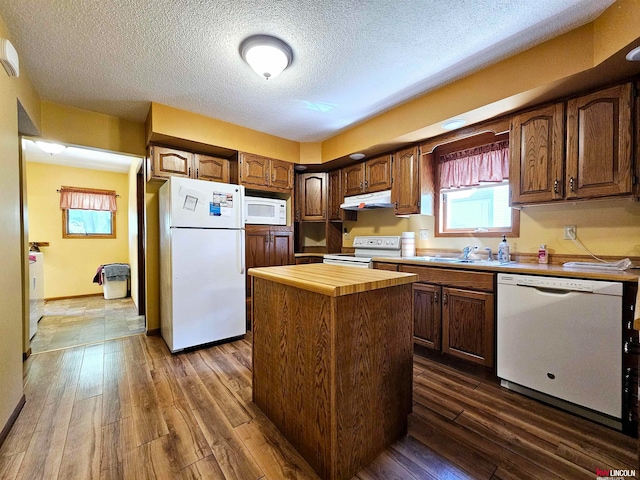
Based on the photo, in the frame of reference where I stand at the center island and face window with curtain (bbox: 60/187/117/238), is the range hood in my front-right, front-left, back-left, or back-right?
front-right

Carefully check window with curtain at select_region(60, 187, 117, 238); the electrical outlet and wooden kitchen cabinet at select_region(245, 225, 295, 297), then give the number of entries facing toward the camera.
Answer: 3

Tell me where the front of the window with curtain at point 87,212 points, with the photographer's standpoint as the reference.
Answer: facing the viewer

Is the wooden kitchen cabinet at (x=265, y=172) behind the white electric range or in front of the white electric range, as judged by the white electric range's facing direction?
in front

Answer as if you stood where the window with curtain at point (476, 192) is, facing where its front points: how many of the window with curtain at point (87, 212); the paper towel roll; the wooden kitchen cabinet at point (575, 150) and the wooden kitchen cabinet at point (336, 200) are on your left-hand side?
1

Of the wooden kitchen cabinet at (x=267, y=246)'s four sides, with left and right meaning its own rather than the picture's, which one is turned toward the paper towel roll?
left

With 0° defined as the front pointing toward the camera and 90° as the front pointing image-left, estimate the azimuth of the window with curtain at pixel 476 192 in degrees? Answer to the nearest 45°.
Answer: approximately 45°

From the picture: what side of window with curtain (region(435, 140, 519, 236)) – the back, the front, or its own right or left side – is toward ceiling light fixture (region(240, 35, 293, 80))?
front

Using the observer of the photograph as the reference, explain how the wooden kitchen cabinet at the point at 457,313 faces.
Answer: facing the viewer and to the left of the viewer

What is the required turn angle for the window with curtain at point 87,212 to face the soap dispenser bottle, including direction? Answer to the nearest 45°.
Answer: approximately 45° to its left

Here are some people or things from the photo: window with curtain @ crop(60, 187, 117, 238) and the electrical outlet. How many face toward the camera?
2

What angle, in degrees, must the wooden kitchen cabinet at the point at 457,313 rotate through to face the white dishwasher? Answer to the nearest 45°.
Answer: approximately 90° to its left

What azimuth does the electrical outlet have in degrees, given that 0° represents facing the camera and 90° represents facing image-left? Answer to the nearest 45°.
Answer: approximately 0°

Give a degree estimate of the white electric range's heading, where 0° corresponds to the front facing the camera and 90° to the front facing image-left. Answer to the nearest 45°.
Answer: approximately 45°

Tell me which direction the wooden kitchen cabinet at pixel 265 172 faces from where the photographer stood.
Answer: facing the viewer and to the right of the viewer
